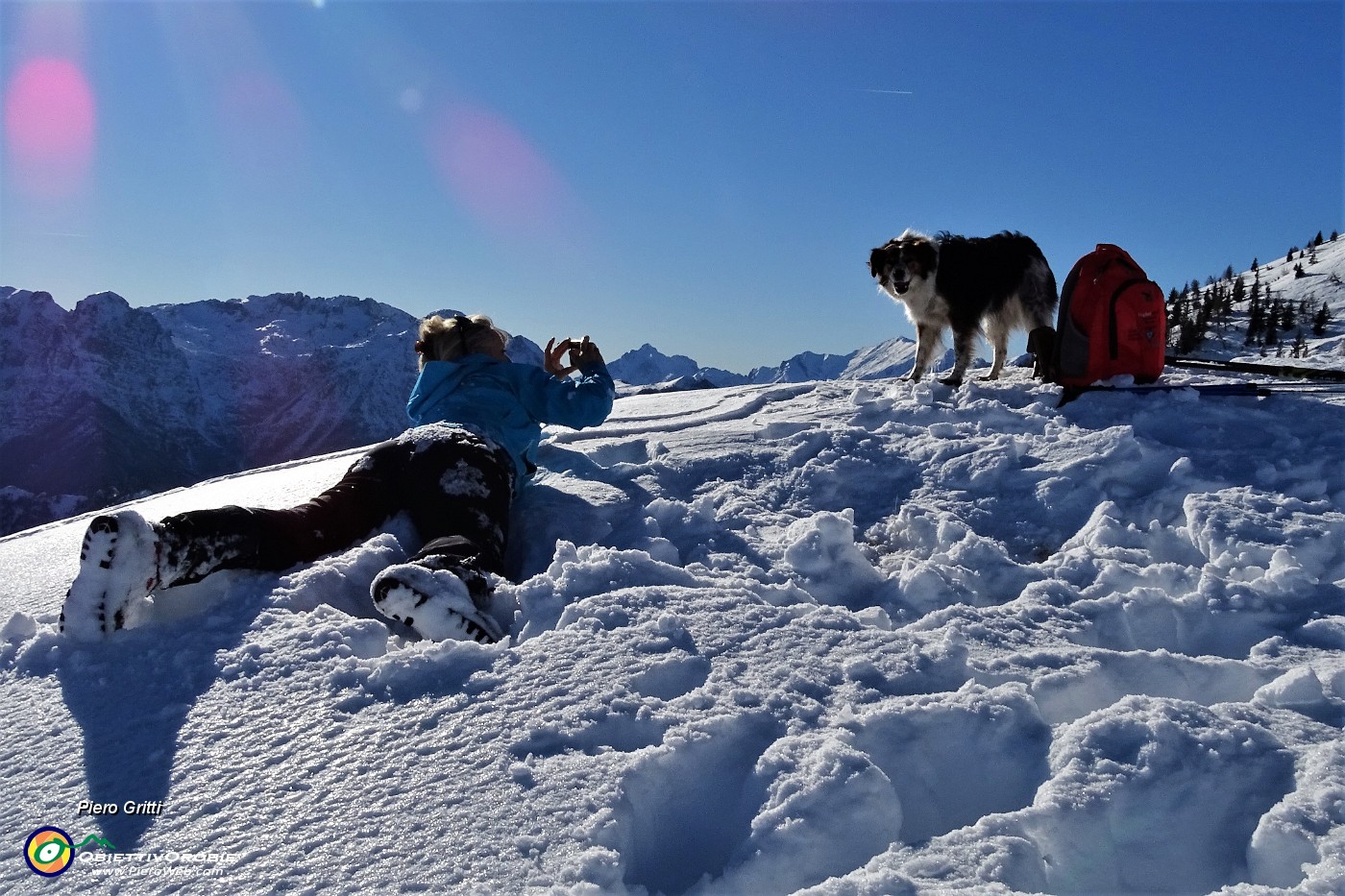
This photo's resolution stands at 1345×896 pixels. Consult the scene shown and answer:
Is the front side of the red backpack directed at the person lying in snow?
no

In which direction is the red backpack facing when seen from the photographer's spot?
facing the viewer and to the right of the viewer

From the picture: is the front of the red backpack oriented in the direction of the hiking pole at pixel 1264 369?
no

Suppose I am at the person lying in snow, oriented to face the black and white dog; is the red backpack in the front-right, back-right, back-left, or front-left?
front-right

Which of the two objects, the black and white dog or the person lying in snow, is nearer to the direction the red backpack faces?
the person lying in snow

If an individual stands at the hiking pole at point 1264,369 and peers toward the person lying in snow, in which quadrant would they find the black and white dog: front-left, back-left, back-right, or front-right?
front-right

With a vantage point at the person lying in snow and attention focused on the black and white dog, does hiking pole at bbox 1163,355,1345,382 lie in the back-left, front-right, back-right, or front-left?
front-right

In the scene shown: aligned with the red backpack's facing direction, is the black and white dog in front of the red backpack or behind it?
behind
